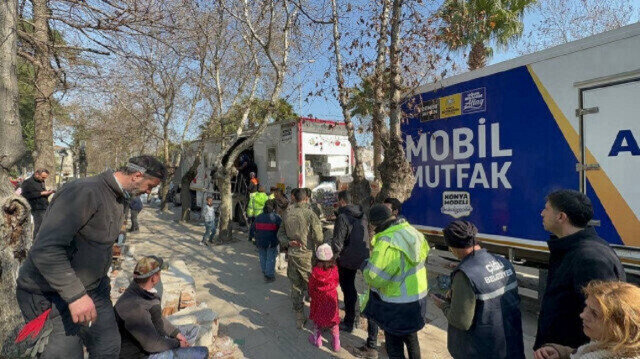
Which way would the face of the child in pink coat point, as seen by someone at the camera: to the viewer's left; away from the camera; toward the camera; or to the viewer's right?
away from the camera

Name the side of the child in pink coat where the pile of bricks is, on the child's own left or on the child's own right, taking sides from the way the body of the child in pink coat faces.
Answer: on the child's own left

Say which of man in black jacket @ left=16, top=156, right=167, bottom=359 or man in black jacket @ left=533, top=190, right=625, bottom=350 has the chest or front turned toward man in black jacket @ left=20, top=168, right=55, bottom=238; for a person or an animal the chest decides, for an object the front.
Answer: man in black jacket @ left=533, top=190, right=625, bottom=350

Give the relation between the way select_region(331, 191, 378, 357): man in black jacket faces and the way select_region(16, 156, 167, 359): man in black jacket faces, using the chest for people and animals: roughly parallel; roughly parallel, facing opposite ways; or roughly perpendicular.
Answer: roughly perpendicular

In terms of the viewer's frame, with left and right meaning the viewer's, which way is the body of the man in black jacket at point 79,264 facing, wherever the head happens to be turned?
facing to the right of the viewer

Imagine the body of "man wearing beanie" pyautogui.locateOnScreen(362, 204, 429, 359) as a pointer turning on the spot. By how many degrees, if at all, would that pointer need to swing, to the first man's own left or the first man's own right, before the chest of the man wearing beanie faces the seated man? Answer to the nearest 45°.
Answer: approximately 45° to the first man's own left

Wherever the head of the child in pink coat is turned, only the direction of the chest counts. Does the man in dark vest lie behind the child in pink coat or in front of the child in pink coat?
behind

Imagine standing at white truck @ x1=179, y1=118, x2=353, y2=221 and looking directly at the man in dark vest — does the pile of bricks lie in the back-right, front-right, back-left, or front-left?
front-right

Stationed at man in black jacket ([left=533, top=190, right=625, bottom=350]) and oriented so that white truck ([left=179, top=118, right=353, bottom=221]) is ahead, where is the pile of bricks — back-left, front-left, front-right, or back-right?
front-left

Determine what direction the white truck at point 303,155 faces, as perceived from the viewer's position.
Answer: facing away from the viewer and to the left of the viewer

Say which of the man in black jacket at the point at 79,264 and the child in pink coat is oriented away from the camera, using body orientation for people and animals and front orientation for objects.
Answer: the child in pink coat

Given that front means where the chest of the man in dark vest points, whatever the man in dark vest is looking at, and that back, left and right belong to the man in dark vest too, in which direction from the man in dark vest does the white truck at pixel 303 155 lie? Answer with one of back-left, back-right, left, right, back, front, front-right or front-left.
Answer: front

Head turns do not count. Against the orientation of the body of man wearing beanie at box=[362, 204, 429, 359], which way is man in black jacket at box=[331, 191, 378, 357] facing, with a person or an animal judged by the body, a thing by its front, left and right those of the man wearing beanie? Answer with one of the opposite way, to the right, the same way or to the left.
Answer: the same way

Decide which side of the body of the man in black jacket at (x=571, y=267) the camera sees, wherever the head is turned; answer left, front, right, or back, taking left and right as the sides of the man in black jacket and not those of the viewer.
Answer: left

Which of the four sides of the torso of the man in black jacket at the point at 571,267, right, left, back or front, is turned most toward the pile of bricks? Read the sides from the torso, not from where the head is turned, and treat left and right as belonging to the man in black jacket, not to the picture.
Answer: front
